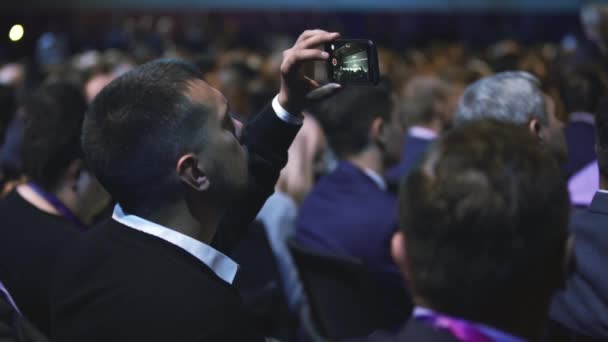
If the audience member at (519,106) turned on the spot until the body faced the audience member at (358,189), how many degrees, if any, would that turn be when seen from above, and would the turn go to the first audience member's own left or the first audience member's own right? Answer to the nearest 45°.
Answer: approximately 135° to the first audience member's own left

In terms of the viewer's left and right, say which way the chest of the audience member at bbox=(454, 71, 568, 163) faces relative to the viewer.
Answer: facing away from the viewer and to the right of the viewer

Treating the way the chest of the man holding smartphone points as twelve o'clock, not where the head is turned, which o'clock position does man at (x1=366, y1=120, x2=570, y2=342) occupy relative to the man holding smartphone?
The man is roughly at 3 o'clock from the man holding smartphone.

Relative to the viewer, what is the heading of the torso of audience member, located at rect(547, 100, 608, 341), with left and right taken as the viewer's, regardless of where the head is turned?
facing away from the viewer and to the right of the viewer

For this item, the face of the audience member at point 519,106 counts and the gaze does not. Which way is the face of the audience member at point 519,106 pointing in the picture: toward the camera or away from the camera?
away from the camera

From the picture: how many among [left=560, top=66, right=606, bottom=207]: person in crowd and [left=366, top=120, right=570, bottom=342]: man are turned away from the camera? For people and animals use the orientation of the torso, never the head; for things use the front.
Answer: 2

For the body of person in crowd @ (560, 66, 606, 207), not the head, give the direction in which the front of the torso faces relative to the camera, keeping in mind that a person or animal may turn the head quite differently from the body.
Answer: away from the camera

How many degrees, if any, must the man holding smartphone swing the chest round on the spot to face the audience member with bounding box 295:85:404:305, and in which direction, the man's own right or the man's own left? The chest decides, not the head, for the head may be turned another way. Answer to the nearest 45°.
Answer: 0° — they already face them

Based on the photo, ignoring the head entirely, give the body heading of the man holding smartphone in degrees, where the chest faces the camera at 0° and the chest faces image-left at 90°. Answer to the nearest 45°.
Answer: approximately 225°
